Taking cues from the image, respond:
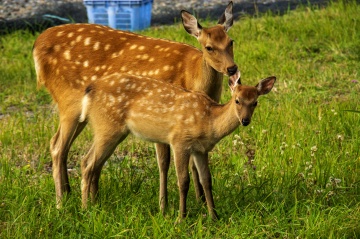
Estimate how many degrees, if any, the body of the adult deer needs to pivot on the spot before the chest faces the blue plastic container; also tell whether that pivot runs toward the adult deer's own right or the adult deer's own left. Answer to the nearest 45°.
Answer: approximately 90° to the adult deer's own left

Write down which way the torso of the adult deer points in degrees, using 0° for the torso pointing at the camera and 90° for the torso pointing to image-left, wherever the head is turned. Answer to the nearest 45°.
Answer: approximately 270°
